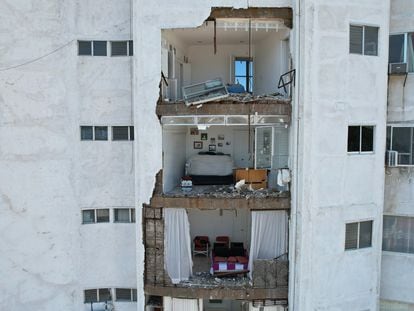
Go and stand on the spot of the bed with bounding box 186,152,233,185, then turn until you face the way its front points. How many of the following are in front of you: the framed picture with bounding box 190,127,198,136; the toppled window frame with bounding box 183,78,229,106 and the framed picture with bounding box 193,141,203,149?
1

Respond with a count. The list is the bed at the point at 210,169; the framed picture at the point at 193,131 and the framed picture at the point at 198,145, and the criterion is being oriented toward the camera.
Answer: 3

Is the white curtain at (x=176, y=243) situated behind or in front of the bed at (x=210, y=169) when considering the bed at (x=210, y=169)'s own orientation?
in front

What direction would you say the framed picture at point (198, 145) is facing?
toward the camera

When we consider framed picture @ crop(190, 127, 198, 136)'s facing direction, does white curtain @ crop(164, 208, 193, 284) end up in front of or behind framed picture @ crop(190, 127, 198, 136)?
in front

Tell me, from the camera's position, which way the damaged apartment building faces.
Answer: facing the viewer

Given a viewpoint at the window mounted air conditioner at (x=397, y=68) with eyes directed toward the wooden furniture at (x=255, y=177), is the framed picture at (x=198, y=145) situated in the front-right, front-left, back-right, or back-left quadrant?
front-right

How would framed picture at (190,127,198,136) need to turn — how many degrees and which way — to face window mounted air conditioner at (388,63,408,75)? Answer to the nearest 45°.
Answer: approximately 45° to its left
